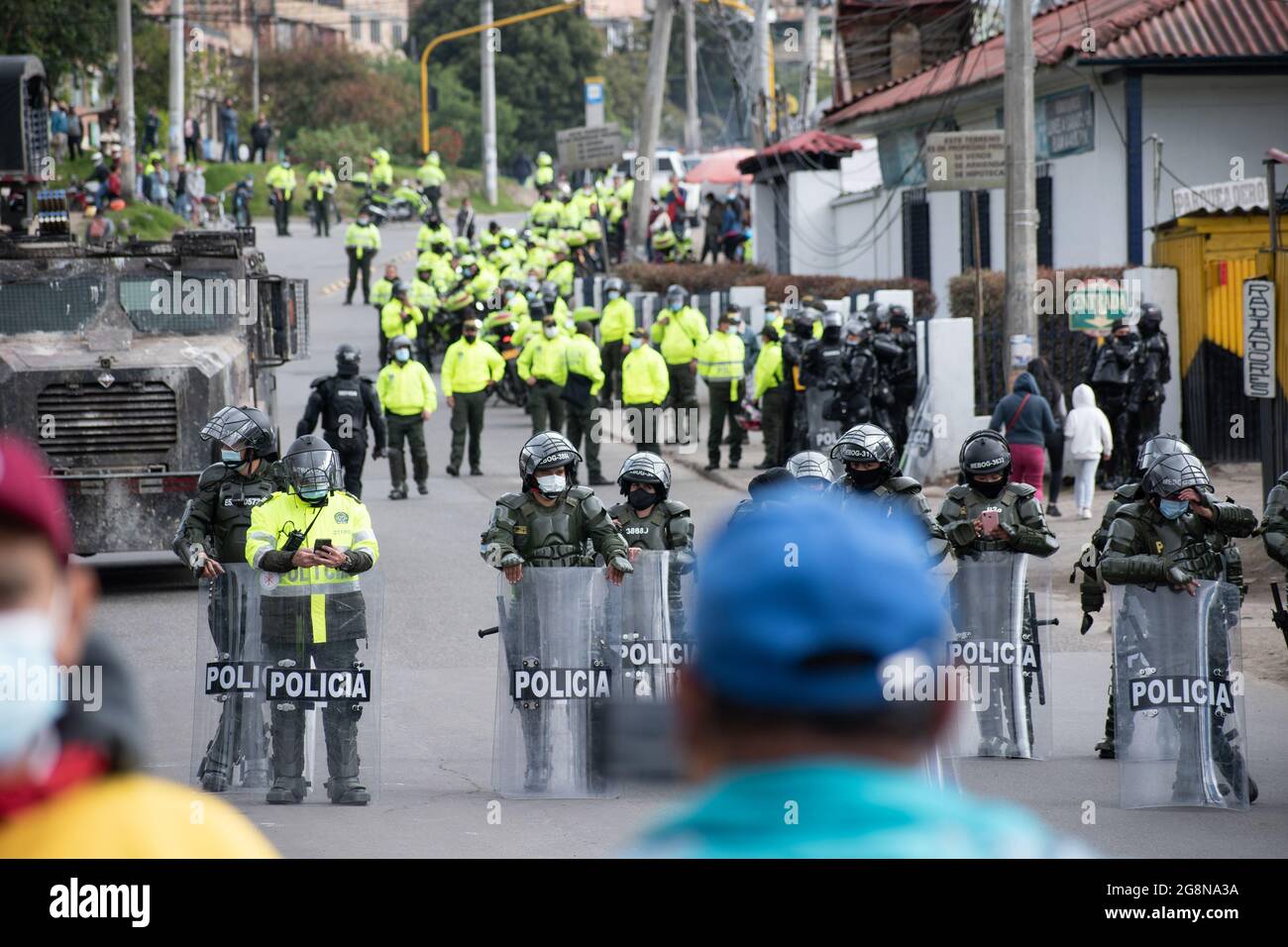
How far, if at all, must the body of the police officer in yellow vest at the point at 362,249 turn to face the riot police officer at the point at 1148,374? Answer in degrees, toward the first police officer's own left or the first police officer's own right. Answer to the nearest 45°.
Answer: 0° — they already face them

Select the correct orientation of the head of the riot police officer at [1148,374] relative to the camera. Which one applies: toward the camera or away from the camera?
toward the camera

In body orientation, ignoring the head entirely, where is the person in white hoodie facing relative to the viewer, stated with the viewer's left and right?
facing away from the viewer

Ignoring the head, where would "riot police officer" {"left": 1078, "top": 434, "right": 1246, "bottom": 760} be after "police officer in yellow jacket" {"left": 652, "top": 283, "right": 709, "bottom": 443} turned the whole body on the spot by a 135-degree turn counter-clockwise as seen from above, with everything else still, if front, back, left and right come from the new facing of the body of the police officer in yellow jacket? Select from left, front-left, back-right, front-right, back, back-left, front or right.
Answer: back-right

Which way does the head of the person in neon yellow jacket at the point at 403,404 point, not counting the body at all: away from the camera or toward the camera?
toward the camera

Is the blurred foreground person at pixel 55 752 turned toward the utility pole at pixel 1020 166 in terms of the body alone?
no

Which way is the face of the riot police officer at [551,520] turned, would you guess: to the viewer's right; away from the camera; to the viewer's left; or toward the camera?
toward the camera

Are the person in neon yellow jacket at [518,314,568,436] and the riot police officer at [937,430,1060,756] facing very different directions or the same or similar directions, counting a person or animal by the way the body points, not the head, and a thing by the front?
same or similar directions

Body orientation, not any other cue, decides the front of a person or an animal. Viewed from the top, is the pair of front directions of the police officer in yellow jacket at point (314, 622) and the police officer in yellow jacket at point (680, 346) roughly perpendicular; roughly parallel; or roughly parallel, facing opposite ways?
roughly parallel

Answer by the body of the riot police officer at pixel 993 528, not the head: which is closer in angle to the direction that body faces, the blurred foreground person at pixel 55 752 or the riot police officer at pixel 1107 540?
the blurred foreground person

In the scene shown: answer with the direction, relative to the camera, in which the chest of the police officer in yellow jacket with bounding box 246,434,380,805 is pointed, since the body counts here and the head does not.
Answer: toward the camera

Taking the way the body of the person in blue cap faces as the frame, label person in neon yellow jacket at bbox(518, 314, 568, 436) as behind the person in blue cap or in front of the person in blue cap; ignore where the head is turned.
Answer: in front

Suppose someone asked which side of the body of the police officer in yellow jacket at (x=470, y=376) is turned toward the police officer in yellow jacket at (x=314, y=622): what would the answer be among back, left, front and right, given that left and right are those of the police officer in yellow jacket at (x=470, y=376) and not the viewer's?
front

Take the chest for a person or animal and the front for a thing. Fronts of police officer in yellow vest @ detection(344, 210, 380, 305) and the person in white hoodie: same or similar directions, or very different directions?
very different directions

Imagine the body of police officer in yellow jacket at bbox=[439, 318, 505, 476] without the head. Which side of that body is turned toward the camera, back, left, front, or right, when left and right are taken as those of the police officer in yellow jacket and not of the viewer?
front

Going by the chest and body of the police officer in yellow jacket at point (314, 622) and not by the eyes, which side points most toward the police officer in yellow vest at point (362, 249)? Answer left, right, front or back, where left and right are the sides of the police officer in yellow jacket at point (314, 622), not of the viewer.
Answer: back
